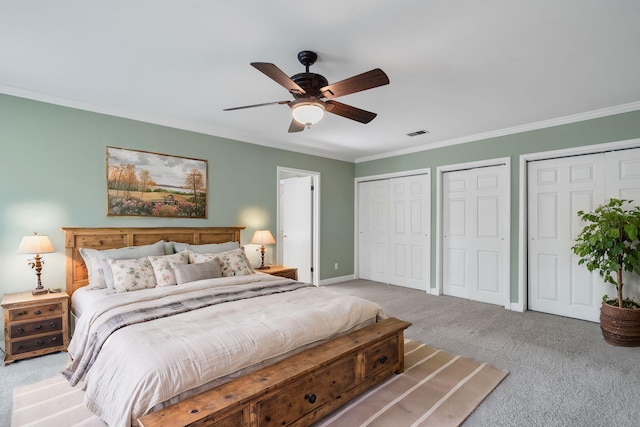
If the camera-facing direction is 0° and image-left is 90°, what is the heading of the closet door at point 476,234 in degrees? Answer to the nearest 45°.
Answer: approximately 45°

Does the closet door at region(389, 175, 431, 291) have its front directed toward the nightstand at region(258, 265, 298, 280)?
yes

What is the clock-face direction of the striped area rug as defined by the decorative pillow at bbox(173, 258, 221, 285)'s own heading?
The striped area rug is roughly at 12 o'clock from the decorative pillow.

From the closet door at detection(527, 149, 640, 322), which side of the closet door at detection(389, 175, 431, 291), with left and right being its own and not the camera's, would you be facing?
left

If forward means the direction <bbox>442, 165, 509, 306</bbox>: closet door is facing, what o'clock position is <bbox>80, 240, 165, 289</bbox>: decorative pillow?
The decorative pillow is roughly at 12 o'clock from the closet door.

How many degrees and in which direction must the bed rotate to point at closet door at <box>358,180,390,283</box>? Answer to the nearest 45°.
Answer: approximately 90° to its left

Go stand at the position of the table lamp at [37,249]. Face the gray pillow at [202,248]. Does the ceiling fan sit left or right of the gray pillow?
right

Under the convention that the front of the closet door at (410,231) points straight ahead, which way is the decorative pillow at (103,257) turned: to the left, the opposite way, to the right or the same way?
to the left

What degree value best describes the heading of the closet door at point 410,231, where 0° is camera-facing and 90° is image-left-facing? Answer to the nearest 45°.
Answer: approximately 45°

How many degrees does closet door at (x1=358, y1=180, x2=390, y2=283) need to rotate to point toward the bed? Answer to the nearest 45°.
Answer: approximately 45° to its left

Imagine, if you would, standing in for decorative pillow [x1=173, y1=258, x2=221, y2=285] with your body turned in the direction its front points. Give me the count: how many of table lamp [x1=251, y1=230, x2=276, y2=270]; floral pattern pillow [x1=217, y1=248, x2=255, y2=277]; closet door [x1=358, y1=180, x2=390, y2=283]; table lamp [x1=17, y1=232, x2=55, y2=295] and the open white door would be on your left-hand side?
4

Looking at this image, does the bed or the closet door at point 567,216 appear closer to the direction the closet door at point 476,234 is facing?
the bed
